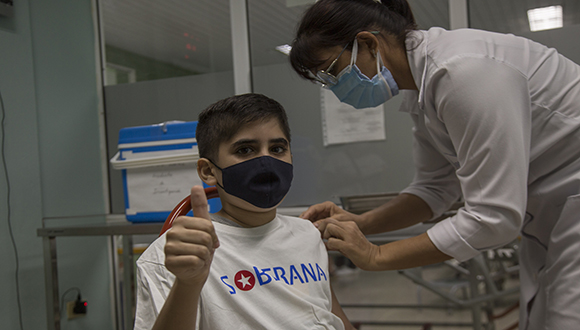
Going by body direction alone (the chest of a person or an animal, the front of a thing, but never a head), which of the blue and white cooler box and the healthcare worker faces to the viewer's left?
the healthcare worker

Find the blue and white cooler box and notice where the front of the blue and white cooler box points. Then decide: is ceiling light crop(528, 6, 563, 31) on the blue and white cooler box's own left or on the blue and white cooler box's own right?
on the blue and white cooler box's own left

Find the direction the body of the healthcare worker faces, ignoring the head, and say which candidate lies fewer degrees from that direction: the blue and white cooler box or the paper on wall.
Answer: the blue and white cooler box

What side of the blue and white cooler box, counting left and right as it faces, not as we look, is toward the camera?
front

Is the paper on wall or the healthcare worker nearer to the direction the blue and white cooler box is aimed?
the healthcare worker

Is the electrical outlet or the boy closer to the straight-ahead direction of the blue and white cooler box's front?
the boy

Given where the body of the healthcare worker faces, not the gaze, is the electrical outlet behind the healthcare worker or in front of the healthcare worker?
in front

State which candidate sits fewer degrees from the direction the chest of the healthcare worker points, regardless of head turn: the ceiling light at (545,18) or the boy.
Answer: the boy

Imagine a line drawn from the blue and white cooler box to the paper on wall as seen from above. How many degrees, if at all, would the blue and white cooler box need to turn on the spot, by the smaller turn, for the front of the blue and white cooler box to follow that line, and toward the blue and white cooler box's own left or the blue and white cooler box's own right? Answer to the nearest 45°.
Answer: approximately 90° to the blue and white cooler box's own left

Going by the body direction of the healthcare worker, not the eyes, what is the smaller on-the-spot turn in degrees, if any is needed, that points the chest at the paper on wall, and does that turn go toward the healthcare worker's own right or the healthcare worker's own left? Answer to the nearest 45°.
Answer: approximately 90° to the healthcare worker's own right

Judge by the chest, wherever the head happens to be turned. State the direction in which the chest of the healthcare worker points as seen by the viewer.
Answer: to the viewer's left

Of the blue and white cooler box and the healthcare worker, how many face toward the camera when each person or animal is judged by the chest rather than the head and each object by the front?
1

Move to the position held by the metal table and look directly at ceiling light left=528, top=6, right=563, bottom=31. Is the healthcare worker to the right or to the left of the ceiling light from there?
right

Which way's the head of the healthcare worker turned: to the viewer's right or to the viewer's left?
to the viewer's left

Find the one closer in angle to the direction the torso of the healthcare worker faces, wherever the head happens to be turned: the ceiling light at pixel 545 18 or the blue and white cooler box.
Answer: the blue and white cooler box

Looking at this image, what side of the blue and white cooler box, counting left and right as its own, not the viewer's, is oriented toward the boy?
front

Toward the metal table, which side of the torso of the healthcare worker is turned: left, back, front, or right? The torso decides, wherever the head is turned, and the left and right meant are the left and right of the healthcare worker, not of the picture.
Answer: front
